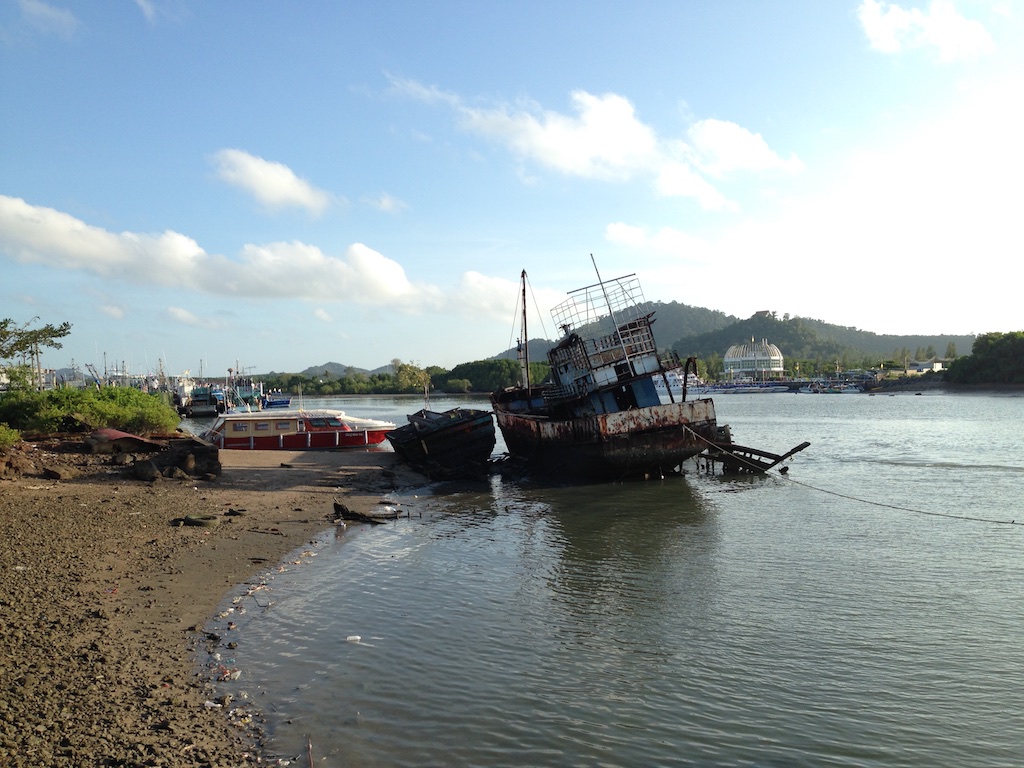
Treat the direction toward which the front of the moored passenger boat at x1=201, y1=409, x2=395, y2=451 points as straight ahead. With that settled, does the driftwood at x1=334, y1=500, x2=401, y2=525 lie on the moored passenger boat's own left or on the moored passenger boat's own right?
on the moored passenger boat's own right

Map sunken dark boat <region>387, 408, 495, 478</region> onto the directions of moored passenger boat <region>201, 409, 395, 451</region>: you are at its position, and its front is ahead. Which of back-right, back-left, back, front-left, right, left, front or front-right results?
front-right

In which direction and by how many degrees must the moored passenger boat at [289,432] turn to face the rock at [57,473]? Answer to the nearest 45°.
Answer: approximately 90° to its right

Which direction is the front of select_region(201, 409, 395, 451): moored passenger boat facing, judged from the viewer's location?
facing to the right of the viewer

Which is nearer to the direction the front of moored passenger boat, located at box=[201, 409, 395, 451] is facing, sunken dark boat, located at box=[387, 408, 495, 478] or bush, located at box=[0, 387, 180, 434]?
the sunken dark boat

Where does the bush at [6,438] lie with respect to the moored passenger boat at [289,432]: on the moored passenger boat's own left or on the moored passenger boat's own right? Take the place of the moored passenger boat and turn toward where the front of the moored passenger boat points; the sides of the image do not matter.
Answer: on the moored passenger boat's own right
